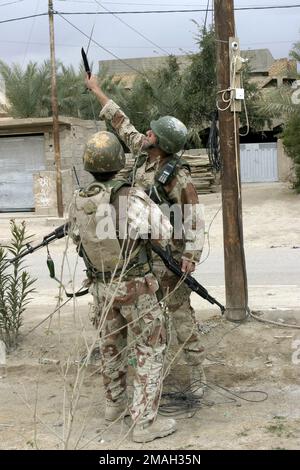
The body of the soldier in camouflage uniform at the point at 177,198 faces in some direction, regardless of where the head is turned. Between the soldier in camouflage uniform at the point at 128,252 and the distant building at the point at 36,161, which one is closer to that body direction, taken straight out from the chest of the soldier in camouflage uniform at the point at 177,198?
the soldier in camouflage uniform

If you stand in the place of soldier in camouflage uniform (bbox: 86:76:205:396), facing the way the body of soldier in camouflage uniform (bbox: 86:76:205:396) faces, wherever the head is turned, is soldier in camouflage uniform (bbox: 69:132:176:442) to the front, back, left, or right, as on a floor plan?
front

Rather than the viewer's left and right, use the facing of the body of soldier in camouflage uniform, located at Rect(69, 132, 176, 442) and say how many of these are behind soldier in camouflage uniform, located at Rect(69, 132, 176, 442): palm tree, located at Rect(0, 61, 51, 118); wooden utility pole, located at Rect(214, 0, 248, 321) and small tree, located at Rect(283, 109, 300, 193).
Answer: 0

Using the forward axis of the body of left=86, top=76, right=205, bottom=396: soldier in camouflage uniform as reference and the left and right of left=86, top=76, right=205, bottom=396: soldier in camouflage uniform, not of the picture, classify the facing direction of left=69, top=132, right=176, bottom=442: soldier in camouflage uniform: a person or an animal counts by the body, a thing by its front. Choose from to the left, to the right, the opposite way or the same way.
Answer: the opposite way

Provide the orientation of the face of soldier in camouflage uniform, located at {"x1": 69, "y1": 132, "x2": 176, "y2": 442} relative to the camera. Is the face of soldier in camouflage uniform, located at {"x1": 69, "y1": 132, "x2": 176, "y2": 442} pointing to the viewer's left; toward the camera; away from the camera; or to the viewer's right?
away from the camera

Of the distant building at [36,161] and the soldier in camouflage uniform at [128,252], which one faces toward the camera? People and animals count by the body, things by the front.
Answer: the distant building

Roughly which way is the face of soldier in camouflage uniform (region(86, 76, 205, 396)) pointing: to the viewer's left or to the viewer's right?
to the viewer's left

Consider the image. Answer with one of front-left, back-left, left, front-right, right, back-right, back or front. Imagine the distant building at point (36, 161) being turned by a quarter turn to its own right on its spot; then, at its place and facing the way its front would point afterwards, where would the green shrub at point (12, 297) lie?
left

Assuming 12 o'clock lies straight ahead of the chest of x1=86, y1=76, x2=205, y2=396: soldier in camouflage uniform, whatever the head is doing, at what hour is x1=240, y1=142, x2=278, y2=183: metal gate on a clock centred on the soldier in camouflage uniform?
The metal gate is roughly at 5 o'clock from the soldier in camouflage uniform.

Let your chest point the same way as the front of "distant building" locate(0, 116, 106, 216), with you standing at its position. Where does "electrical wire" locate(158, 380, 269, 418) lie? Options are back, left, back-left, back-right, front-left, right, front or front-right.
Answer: front

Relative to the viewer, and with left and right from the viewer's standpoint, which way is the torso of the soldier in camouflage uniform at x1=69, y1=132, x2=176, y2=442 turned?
facing away from the viewer and to the right of the viewer

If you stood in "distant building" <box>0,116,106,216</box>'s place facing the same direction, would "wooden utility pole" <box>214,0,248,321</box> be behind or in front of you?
in front

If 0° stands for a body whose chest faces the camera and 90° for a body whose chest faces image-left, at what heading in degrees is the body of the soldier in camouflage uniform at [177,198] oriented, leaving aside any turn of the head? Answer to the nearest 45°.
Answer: approximately 45°

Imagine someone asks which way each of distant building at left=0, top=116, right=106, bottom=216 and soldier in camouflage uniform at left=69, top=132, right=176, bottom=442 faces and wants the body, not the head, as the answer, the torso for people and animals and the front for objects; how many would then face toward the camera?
1

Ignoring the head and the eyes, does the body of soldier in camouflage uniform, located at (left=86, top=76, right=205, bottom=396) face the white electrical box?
no

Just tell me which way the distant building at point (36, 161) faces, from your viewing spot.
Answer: facing the viewer

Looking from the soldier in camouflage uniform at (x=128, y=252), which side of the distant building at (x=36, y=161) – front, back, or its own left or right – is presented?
front
